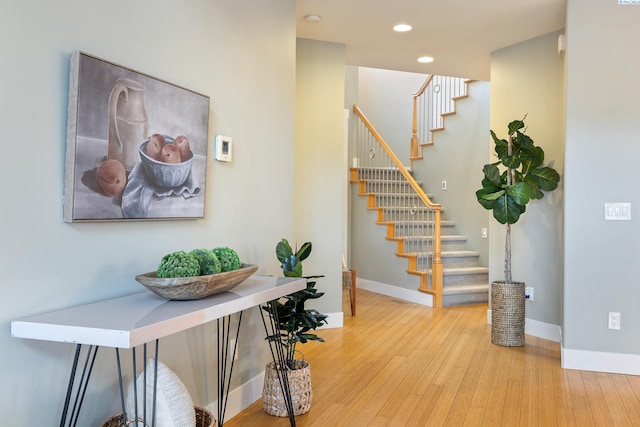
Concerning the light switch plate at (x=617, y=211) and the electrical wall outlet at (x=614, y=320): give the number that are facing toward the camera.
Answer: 2

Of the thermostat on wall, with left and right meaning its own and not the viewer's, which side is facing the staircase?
left

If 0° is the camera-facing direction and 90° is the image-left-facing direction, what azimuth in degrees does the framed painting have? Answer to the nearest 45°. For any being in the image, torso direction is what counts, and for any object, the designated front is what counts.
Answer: approximately 315°

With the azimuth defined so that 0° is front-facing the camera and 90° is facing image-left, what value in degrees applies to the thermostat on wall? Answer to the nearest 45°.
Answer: approximately 315°

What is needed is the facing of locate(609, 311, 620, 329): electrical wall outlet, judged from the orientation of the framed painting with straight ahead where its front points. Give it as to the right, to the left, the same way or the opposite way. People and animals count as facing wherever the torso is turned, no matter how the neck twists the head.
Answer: to the right

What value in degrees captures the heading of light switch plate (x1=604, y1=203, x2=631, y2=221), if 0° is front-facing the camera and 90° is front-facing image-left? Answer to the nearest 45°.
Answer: approximately 0°

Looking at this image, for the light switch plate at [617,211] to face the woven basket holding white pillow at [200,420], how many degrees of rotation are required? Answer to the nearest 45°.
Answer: approximately 45° to its right

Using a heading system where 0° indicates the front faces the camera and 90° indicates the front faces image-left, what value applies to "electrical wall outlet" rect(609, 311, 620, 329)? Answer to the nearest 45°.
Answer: approximately 0°
